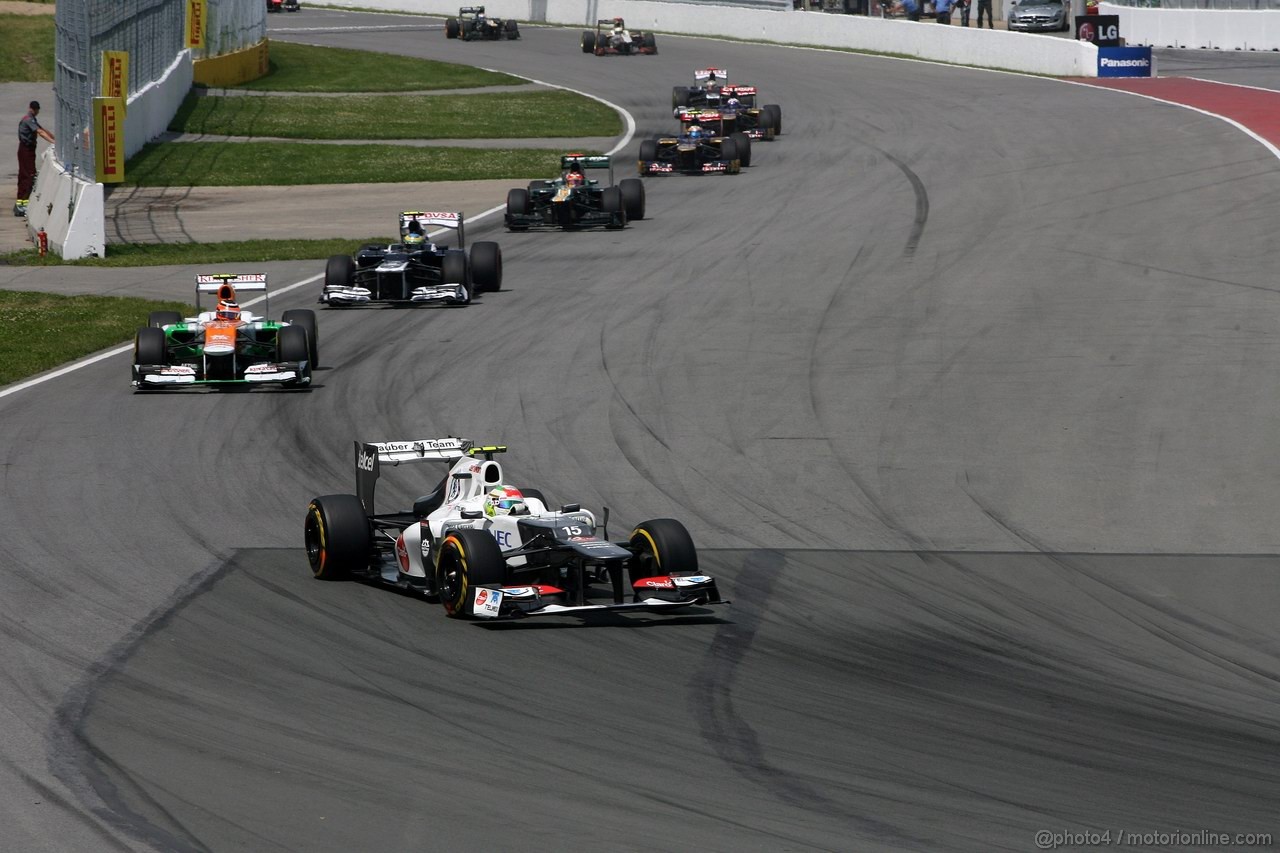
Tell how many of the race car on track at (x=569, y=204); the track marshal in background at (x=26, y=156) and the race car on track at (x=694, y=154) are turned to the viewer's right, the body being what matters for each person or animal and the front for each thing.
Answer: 1

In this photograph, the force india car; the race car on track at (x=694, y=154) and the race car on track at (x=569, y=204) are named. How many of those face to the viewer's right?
0

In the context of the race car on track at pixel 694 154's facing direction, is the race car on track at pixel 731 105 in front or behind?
behind

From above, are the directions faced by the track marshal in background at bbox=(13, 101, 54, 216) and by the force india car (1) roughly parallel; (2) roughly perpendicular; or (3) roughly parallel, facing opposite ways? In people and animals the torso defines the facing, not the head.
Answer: roughly perpendicular

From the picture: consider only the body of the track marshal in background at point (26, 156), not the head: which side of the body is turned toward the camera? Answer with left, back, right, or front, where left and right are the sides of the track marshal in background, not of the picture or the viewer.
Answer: right

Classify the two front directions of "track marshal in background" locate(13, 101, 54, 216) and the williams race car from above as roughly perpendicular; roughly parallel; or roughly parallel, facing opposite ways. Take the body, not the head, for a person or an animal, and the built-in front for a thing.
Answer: roughly perpendicular

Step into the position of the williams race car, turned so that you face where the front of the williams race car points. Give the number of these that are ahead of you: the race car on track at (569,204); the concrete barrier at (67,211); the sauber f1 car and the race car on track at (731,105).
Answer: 1

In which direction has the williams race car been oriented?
toward the camera

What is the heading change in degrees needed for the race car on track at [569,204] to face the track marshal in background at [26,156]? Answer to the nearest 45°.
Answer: approximately 135° to its right

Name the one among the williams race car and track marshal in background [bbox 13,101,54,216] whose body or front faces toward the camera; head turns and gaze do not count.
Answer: the williams race car

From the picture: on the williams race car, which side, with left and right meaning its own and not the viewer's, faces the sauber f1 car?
front

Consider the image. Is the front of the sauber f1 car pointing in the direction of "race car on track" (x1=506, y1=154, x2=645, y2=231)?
no

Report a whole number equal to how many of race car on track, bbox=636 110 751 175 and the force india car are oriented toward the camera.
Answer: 2

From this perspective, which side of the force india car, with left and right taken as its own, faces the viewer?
front

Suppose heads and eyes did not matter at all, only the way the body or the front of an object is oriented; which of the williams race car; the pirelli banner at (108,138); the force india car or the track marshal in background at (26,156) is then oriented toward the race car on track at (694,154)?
the track marshal in background

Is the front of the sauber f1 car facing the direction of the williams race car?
no
